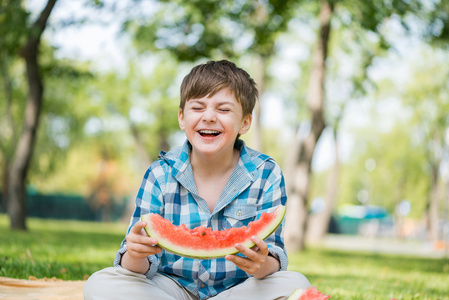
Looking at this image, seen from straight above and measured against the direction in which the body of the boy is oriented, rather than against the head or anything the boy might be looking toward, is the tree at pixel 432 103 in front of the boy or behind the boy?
behind

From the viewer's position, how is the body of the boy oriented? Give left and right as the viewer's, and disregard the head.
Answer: facing the viewer

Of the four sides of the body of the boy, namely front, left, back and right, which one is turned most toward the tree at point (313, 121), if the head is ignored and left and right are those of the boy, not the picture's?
back

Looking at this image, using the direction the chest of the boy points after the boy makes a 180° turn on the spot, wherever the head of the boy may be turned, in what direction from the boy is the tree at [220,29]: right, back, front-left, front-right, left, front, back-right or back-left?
front
